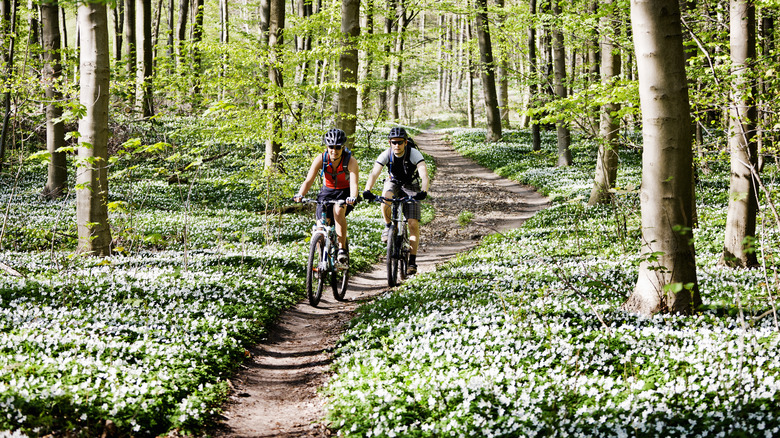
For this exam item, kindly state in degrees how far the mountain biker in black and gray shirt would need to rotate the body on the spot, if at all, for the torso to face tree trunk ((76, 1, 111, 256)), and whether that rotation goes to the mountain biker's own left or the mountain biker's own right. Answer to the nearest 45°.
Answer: approximately 90° to the mountain biker's own right

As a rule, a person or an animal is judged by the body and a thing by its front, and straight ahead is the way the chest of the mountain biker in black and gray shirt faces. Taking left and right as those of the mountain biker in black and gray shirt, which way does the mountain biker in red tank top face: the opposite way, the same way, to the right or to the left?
the same way

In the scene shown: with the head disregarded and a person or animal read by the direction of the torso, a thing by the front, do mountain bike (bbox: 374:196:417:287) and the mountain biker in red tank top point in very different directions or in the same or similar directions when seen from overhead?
same or similar directions

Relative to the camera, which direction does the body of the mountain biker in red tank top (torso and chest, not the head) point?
toward the camera

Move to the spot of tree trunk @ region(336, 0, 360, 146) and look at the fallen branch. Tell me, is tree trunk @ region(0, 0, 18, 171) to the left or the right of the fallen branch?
right

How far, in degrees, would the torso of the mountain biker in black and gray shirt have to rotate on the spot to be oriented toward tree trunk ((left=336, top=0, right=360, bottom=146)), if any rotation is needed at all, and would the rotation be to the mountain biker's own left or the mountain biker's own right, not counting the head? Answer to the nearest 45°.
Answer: approximately 180°

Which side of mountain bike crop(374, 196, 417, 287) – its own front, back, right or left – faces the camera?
front

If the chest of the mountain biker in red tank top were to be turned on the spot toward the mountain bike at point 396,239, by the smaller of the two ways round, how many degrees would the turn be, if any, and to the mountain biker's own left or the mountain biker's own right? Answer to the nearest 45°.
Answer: approximately 135° to the mountain biker's own left

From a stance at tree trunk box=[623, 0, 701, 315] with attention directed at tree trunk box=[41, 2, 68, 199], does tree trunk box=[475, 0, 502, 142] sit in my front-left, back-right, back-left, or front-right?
front-right

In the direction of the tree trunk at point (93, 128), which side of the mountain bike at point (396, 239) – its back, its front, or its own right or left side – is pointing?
right
